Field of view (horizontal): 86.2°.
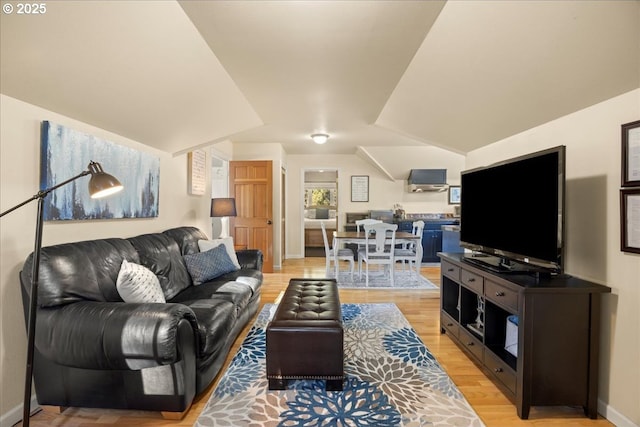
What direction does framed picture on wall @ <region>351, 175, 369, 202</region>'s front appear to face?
toward the camera

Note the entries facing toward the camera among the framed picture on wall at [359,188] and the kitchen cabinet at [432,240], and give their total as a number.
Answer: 2

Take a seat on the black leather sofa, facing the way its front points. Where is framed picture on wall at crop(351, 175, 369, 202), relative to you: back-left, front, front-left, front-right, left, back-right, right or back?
left

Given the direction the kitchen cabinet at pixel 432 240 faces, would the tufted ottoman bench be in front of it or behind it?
in front

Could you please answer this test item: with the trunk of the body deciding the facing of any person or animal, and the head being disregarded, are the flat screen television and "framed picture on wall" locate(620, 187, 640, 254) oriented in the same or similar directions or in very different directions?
same or similar directions

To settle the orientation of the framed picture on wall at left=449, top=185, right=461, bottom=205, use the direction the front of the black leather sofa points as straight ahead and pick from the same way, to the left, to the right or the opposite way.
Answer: to the right

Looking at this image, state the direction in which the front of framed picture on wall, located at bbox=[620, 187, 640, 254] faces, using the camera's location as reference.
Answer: facing the viewer and to the left of the viewer

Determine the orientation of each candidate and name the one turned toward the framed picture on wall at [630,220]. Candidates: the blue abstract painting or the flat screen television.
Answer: the blue abstract painting

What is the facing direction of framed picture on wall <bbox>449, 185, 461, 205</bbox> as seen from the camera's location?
facing the viewer

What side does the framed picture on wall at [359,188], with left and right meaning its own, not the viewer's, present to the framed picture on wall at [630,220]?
front

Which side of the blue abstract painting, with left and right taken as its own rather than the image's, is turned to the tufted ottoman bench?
front

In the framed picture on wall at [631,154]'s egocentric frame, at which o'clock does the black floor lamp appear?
The black floor lamp is roughly at 12 o'clock from the framed picture on wall.

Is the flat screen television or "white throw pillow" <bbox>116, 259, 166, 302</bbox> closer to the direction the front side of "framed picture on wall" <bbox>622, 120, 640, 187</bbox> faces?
the white throw pillow

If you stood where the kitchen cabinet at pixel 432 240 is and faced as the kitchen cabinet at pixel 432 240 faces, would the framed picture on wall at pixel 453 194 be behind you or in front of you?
behind

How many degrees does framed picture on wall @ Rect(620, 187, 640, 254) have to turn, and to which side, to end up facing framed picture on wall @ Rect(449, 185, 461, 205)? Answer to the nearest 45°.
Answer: approximately 90° to its right

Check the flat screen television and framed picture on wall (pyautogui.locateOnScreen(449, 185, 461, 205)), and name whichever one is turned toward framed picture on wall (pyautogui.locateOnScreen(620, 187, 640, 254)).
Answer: framed picture on wall (pyautogui.locateOnScreen(449, 185, 461, 205))

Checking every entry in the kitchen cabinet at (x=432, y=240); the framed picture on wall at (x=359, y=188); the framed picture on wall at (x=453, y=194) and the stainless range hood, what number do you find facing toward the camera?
4
